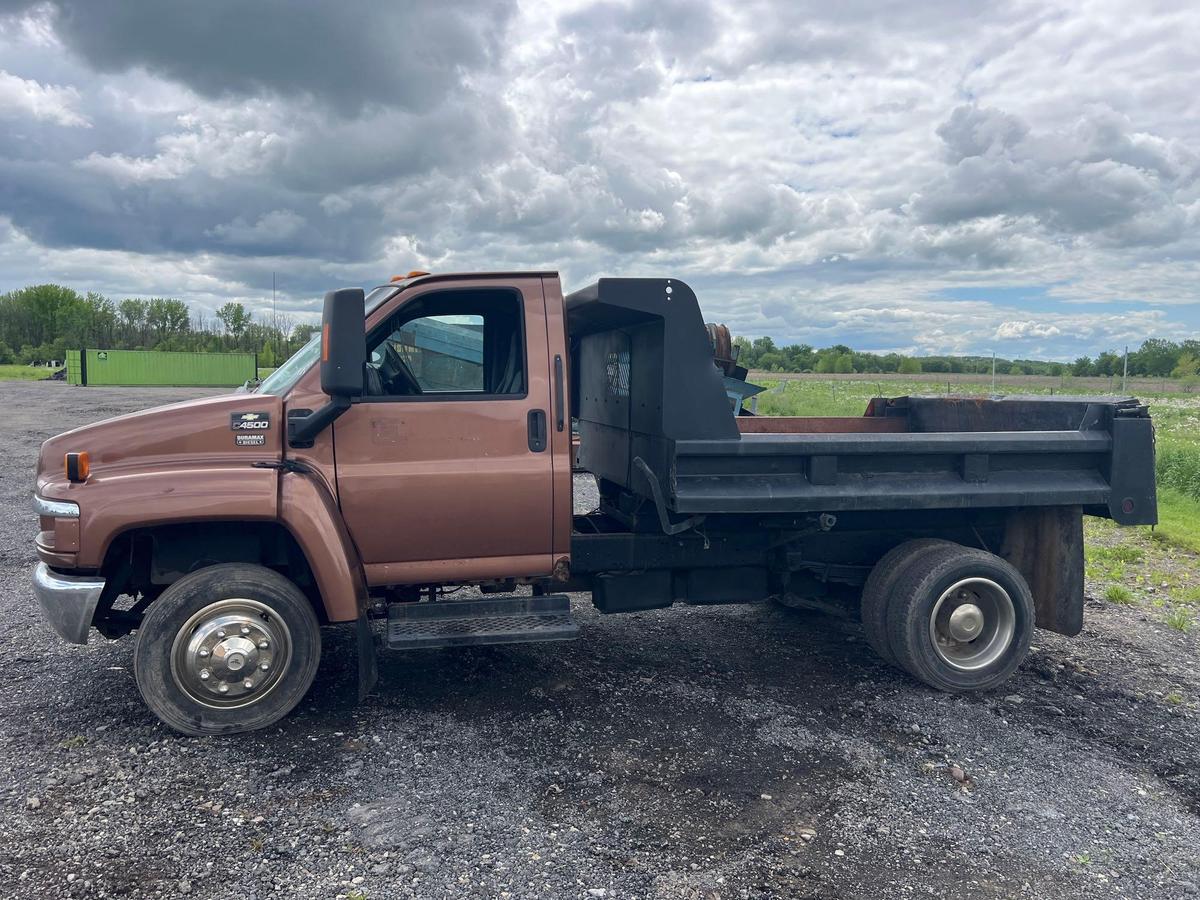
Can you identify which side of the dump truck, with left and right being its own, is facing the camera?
left
